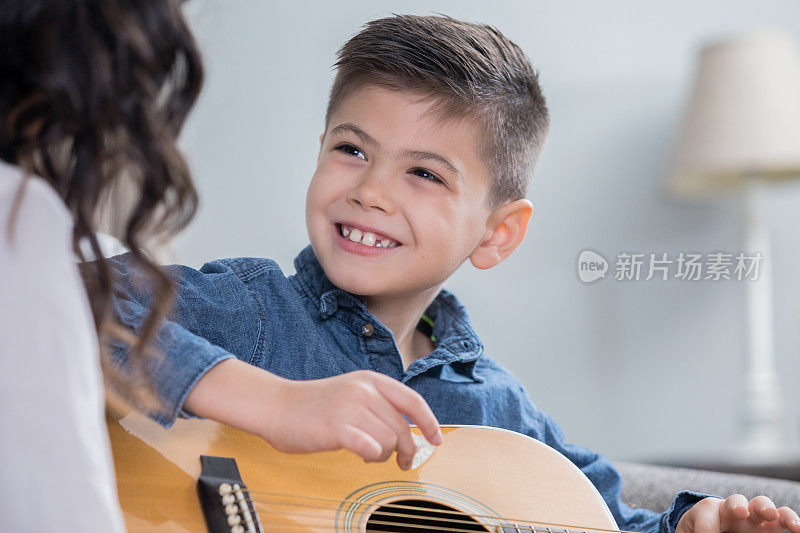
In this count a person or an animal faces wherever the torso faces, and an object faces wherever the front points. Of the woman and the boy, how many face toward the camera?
1

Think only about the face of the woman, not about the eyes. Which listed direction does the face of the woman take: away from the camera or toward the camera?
away from the camera

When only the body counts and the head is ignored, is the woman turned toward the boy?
yes

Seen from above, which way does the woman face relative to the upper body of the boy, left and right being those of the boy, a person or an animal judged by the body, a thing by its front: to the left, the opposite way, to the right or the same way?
the opposite way

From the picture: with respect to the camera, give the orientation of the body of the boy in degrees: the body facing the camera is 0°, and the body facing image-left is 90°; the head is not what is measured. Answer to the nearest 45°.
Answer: approximately 0°

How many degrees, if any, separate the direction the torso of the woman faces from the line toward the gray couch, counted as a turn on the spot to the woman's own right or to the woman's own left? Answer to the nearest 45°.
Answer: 0° — they already face it

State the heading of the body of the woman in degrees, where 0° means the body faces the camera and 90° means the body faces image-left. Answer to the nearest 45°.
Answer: approximately 225°

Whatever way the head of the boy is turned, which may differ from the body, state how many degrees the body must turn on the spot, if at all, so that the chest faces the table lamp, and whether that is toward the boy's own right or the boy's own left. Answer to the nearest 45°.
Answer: approximately 135° to the boy's own left
